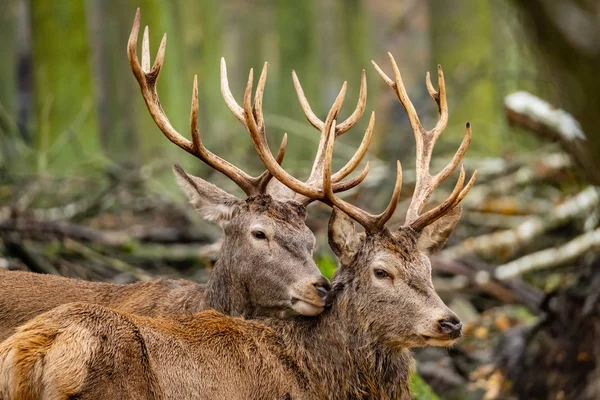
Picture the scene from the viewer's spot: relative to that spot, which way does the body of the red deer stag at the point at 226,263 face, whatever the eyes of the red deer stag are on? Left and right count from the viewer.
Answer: facing to the right of the viewer

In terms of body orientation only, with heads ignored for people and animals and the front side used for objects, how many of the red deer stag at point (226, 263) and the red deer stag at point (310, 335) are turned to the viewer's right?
2

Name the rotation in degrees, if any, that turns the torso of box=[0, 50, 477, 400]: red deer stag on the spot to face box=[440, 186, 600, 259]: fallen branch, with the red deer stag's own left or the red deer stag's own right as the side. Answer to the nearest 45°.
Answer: approximately 45° to the red deer stag's own left

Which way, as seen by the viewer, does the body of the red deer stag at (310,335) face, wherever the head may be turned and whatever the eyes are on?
to the viewer's right

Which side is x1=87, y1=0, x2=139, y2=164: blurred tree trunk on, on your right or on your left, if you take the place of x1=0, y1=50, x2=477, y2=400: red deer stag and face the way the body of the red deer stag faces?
on your left

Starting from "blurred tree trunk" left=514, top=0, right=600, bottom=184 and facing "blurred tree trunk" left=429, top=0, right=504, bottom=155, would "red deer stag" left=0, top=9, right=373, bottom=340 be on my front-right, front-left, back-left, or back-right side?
front-left

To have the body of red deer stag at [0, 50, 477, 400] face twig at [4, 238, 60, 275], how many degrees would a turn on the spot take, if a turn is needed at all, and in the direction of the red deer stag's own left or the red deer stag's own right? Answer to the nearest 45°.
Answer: approximately 135° to the red deer stag's own left

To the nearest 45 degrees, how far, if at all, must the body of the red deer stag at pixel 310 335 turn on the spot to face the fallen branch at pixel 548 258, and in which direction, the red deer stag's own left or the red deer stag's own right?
approximately 45° to the red deer stag's own left

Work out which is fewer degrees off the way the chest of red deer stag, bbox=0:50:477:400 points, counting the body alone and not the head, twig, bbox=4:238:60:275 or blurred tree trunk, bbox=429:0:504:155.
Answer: the blurred tree trunk
